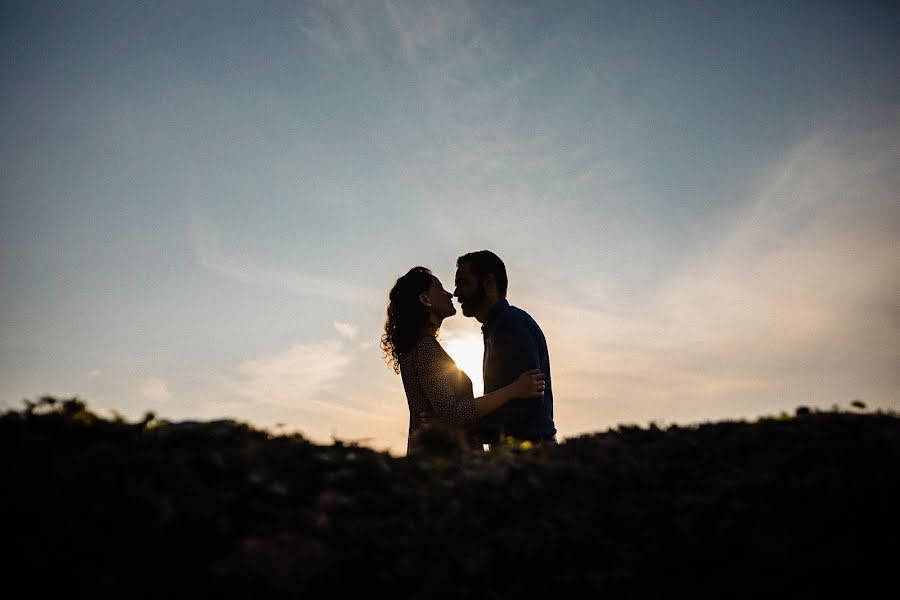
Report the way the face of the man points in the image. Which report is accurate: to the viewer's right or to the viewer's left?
to the viewer's left

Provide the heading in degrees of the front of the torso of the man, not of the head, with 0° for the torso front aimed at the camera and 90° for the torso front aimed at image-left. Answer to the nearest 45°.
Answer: approximately 90°

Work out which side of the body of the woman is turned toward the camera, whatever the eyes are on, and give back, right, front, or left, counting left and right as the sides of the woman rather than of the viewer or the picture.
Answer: right

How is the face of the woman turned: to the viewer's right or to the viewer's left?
to the viewer's right

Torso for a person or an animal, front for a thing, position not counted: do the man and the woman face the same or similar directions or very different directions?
very different directions
